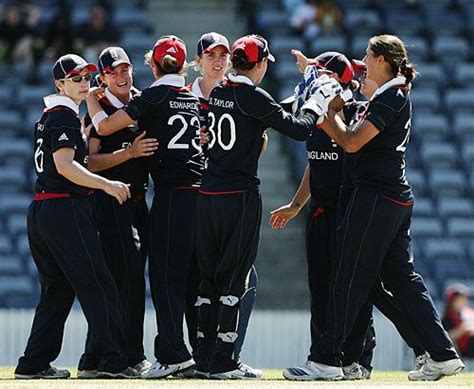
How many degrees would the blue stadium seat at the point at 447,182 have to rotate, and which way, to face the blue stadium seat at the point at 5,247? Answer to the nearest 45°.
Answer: approximately 45° to its right

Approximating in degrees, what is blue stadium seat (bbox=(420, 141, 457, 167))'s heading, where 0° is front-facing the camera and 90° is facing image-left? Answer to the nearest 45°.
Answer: approximately 0°

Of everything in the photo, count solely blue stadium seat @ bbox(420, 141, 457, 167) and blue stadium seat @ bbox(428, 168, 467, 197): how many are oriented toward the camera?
2

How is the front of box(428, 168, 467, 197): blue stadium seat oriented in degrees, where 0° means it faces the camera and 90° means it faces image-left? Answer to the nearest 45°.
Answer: approximately 0°

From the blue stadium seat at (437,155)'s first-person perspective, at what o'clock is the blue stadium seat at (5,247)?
the blue stadium seat at (5,247) is roughly at 2 o'clock from the blue stadium seat at (437,155).
